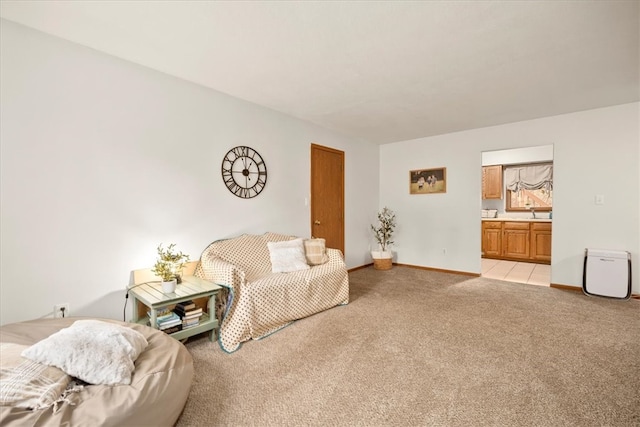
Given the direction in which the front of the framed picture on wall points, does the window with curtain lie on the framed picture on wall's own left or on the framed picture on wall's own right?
on the framed picture on wall's own left

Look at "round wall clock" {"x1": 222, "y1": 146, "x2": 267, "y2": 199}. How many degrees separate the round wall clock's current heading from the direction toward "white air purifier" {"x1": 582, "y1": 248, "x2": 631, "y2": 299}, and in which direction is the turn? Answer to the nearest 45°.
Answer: approximately 45° to its left

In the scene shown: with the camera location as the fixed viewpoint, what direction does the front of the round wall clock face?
facing the viewer and to the right of the viewer

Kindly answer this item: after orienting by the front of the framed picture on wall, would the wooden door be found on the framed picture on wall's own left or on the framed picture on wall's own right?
on the framed picture on wall's own right

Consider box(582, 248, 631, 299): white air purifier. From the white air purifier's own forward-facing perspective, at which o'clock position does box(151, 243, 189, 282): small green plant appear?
The small green plant is roughly at 1 o'clock from the white air purifier.

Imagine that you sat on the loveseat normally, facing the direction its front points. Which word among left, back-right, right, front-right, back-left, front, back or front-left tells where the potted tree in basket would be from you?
left

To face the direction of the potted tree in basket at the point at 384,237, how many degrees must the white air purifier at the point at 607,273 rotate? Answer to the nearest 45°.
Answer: approximately 90° to its right

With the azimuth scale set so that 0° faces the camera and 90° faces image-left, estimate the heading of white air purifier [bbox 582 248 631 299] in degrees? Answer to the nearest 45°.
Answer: approximately 0°

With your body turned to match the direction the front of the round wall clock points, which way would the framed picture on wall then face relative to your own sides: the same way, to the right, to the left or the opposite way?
to the right

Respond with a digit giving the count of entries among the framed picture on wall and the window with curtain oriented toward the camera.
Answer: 2

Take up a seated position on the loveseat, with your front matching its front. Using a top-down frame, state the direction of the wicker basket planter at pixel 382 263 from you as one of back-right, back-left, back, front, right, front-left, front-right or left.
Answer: left

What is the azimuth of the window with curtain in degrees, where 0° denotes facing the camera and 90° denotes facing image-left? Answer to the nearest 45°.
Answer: approximately 0°

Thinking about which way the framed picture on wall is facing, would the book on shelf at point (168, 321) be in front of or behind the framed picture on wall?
in front

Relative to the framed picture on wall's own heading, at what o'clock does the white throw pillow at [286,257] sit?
The white throw pillow is roughly at 1 o'clock from the framed picture on wall.
